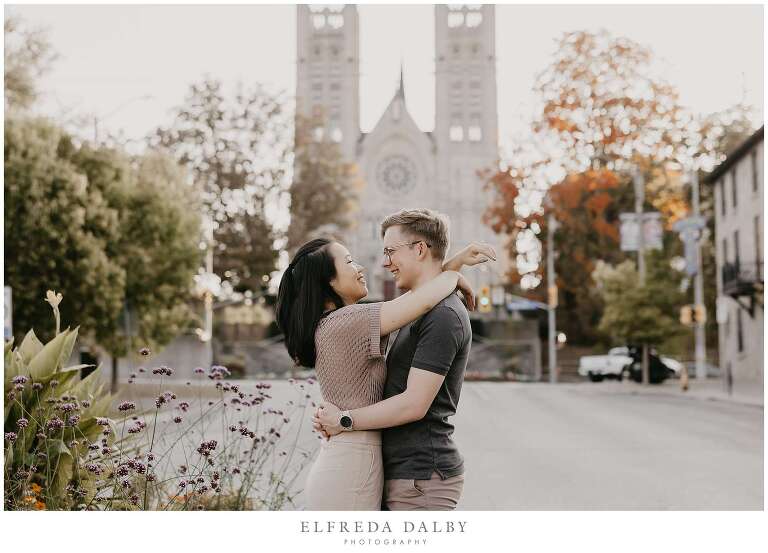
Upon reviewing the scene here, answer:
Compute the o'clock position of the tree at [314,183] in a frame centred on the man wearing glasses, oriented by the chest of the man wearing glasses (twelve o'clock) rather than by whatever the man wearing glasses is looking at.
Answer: The tree is roughly at 3 o'clock from the man wearing glasses.

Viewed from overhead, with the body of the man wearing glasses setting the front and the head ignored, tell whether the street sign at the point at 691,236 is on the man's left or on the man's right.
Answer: on the man's right

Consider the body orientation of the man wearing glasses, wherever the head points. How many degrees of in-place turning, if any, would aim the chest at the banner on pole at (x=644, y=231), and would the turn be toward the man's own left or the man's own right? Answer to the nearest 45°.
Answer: approximately 90° to the man's own right

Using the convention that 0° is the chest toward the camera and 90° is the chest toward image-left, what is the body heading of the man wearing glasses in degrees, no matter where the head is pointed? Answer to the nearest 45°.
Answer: approximately 90°

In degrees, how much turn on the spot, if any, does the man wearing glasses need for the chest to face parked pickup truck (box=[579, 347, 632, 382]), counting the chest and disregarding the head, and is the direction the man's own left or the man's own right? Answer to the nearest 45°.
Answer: approximately 90° to the man's own right

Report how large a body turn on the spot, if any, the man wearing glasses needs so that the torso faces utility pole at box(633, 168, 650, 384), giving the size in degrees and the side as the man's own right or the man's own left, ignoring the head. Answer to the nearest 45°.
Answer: approximately 90° to the man's own right

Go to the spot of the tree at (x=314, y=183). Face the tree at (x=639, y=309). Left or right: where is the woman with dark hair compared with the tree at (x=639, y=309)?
right
